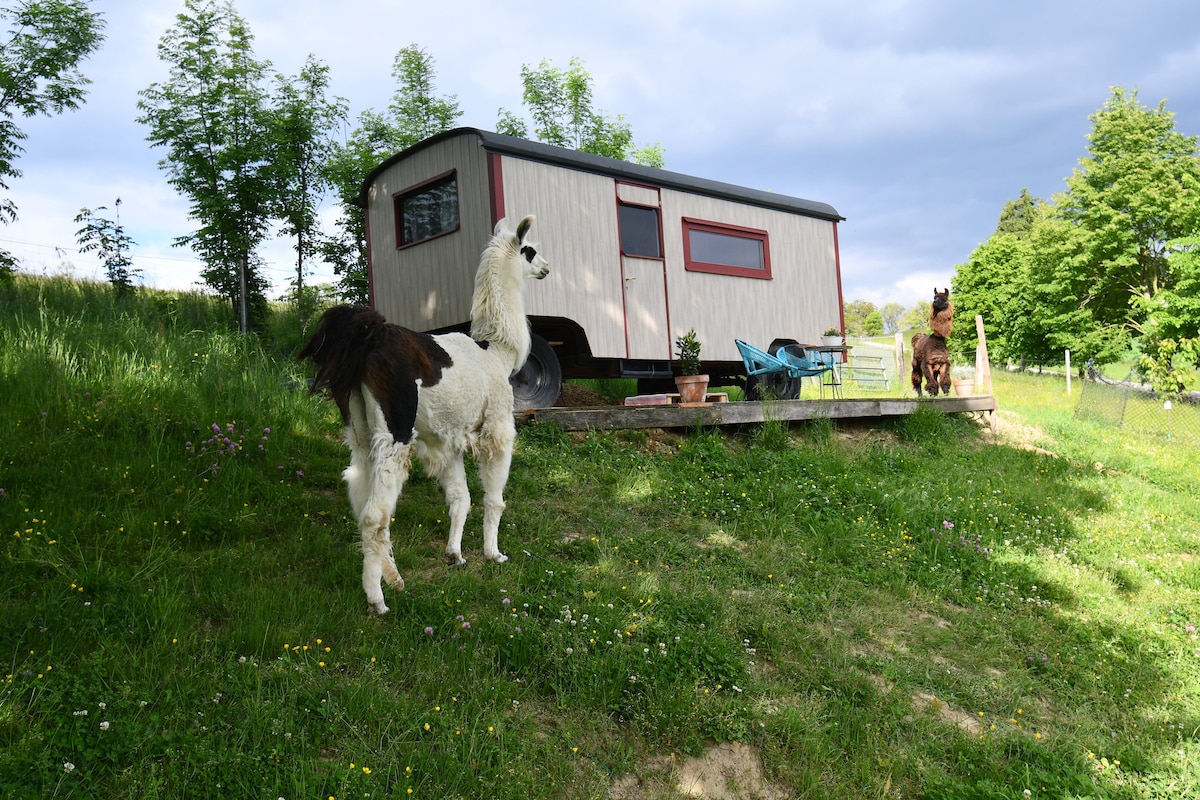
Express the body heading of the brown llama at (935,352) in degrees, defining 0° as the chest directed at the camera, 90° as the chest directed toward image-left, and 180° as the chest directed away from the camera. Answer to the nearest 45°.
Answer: approximately 315°

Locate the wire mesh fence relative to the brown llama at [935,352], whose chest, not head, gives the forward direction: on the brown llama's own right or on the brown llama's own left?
on the brown llama's own left

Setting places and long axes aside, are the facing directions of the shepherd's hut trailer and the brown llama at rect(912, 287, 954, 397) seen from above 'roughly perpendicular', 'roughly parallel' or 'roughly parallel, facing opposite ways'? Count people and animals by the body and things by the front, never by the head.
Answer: roughly perpendicular

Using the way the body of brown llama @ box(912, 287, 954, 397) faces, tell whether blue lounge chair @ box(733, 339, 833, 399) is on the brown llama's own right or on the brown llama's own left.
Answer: on the brown llama's own right

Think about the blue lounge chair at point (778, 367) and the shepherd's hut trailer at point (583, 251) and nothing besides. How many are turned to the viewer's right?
1

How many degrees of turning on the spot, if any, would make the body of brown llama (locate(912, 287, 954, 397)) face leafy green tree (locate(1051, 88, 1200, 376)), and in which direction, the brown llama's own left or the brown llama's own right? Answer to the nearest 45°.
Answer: approximately 135° to the brown llama's own left

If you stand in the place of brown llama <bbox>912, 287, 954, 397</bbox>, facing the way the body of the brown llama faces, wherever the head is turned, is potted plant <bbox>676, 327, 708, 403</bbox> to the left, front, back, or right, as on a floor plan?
right

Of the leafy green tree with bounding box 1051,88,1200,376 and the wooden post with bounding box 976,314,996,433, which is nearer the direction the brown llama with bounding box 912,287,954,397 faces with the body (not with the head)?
the wooden post
